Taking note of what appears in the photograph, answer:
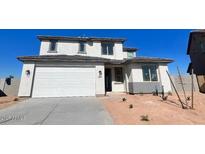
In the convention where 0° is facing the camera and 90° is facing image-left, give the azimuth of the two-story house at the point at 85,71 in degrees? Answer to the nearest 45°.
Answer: approximately 0°

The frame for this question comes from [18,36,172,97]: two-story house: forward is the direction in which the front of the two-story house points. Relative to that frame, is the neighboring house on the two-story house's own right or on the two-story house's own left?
on the two-story house's own left
